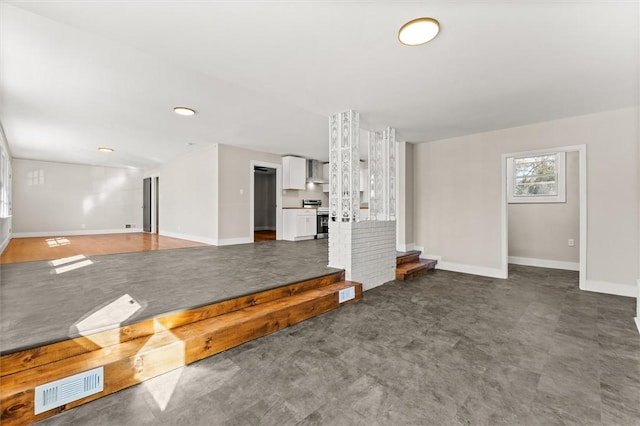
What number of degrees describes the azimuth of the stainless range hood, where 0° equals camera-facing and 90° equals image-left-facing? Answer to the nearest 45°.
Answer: approximately 315°

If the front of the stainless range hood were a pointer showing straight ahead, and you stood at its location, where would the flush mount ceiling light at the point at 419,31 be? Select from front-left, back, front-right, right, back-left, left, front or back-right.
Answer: front-right

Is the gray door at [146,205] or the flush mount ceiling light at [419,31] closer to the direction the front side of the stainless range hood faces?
the flush mount ceiling light

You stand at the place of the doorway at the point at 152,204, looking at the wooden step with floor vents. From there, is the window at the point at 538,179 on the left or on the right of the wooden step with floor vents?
left
